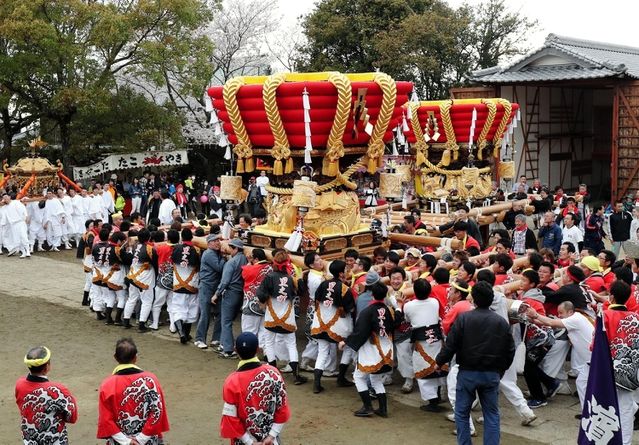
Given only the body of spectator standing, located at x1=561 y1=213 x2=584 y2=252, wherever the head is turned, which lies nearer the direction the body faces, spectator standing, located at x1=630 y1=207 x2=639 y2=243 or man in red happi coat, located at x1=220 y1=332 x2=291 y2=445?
the man in red happi coat

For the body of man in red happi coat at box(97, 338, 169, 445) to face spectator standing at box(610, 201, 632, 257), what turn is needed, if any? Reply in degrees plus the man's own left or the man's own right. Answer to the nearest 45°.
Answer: approximately 45° to the man's own right

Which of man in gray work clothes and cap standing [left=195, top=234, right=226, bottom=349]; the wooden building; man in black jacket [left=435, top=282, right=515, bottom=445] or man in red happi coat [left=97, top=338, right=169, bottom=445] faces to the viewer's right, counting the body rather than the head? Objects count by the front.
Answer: the man in gray work clothes and cap standing

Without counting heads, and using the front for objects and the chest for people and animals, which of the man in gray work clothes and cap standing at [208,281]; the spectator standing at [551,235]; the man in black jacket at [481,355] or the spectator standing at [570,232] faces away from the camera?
the man in black jacket

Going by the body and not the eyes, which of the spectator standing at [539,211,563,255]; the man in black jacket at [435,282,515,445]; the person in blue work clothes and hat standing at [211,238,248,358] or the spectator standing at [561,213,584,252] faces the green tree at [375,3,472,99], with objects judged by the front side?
the man in black jacket

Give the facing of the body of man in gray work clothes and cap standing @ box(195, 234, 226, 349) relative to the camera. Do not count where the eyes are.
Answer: to the viewer's right

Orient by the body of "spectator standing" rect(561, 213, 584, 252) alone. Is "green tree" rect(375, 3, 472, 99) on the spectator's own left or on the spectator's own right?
on the spectator's own right

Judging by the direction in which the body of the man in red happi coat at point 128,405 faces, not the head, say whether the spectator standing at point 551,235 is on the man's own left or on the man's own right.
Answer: on the man's own right

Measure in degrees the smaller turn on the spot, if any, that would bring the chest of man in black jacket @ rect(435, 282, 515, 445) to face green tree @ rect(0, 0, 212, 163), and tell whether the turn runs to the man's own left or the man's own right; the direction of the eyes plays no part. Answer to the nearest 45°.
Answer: approximately 45° to the man's own left

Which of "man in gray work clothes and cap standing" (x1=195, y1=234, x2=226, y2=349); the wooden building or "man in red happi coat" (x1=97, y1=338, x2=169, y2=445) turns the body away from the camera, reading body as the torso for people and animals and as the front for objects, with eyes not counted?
the man in red happi coat

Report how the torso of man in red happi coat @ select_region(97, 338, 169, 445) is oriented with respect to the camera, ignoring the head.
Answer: away from the camera

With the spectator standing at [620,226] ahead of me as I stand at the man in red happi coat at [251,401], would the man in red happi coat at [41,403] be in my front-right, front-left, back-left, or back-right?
back-left
